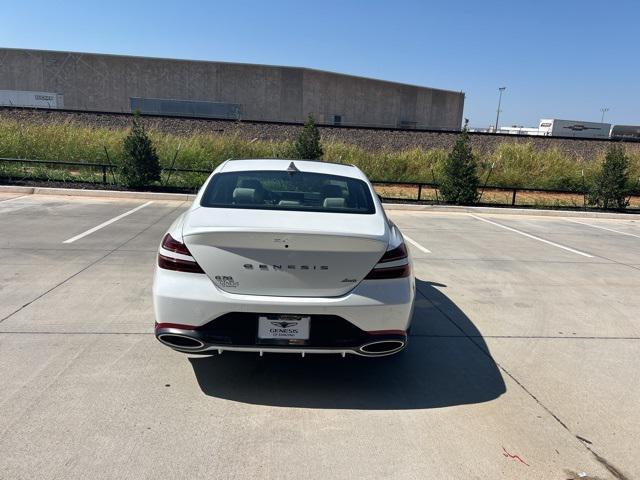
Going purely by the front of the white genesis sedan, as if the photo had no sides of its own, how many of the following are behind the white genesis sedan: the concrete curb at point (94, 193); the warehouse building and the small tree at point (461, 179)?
0

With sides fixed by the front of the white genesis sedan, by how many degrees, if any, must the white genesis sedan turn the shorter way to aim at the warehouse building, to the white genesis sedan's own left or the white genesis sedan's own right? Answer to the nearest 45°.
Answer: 0° — it already faces it

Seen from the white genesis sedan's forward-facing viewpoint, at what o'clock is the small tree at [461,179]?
The small tree is roughly at 1 o'clock from the white genesis sedan.

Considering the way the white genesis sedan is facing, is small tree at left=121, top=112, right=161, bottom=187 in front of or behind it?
in front

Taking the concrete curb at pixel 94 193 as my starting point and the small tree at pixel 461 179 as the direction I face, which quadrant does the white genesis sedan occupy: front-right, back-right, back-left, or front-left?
front-right

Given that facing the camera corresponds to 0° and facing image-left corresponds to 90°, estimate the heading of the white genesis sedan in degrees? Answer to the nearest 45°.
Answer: approximately 180°

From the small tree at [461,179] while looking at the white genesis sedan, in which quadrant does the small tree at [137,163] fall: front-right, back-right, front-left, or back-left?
front-right

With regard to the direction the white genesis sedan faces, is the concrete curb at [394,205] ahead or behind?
ahead

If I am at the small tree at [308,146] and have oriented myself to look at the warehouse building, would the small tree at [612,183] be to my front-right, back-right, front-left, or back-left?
back-right

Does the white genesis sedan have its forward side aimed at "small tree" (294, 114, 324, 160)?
yes
